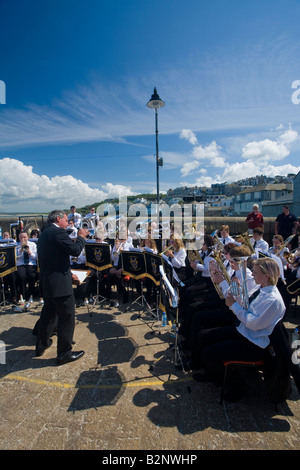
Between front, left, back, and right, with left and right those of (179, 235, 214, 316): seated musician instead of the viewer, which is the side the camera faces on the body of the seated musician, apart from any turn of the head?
left

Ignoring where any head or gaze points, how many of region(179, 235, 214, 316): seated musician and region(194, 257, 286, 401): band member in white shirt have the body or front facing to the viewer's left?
2

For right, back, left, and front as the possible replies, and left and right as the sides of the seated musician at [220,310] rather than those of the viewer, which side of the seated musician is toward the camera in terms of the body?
left

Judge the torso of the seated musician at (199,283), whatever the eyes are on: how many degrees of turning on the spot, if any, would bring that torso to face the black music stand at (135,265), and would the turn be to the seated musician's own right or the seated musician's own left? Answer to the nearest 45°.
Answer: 0° — they already face it

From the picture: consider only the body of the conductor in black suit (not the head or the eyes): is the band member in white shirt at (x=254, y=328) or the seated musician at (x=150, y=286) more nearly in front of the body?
the seated musician

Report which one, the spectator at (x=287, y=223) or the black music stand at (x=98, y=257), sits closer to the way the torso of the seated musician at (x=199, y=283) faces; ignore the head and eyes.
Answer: the black music stand

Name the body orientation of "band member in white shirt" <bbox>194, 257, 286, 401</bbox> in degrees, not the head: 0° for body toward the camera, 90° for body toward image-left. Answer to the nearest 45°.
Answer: approximately 90°

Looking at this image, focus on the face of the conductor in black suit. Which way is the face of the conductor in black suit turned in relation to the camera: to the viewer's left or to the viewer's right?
to the viewer's right

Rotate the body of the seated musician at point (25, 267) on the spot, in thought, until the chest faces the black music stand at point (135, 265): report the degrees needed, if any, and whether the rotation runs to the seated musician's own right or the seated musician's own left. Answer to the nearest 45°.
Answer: approximately 45° to the seated musician's own left
